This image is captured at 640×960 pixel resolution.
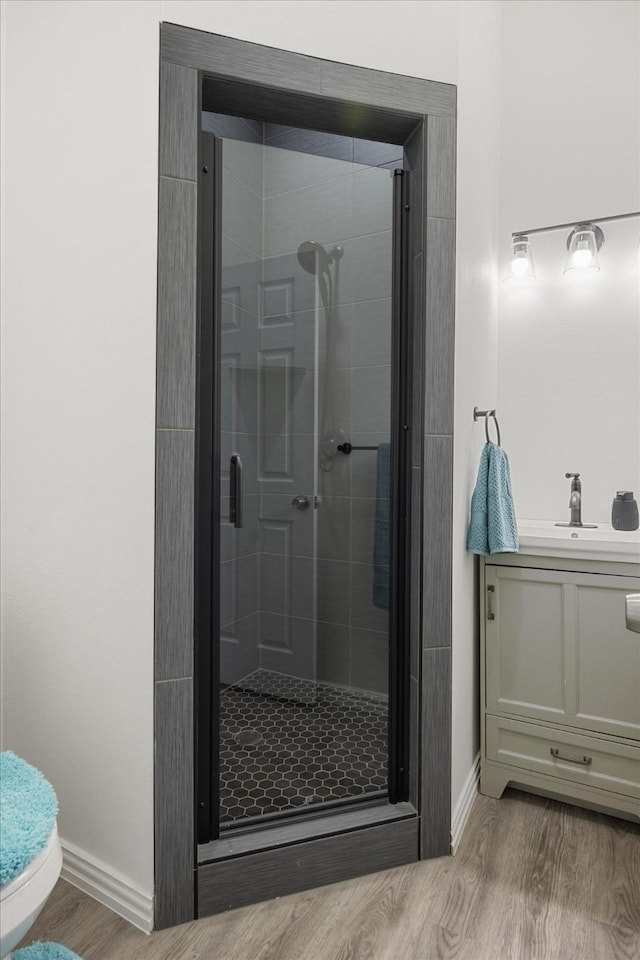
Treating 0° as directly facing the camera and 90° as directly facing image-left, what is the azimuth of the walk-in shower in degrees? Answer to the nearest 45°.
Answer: approximately 315°

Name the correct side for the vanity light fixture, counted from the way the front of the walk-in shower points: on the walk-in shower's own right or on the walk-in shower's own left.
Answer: on the walk-in shower's own left

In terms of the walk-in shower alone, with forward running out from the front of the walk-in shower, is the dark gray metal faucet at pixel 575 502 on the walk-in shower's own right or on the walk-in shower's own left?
on the walk-in shower's own left

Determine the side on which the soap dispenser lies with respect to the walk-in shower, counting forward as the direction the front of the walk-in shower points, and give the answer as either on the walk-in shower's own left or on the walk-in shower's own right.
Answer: on the walk-in shower's own left

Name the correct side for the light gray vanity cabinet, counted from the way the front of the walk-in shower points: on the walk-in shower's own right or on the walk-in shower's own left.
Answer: on the walk-in shower's own left
